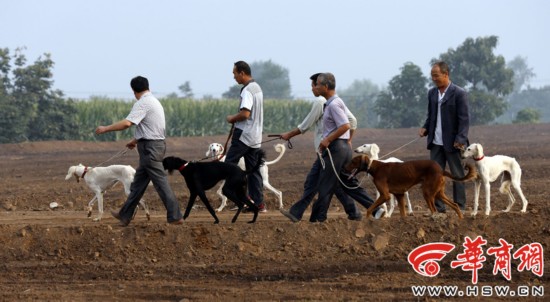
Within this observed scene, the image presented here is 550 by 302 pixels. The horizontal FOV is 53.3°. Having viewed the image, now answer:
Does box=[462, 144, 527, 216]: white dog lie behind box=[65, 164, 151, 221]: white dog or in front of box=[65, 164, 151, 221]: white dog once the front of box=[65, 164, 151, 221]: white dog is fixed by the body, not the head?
behind

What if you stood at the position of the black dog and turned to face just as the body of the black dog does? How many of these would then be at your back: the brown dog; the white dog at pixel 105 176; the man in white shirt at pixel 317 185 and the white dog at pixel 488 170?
3

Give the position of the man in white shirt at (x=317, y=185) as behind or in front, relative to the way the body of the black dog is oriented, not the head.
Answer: behind

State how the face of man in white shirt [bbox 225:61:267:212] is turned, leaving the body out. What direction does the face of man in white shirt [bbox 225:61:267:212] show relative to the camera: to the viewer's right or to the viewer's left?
to the viewer's left

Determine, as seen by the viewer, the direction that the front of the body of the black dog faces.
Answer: to the viewer's left

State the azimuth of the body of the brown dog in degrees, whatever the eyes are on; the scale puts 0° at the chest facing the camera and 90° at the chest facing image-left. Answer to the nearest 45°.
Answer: approximately 90°

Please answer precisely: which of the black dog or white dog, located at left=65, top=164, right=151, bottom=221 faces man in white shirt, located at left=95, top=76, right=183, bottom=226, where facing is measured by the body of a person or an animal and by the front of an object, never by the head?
the black dog

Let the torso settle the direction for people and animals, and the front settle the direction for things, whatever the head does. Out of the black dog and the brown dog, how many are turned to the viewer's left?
2

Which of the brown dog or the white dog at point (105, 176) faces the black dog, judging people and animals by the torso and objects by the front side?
the brown dog

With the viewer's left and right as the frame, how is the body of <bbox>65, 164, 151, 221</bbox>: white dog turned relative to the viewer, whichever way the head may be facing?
facing to the left of the viewer

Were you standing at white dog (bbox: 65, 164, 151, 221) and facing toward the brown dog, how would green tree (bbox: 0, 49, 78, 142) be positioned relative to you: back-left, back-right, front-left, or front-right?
back-left

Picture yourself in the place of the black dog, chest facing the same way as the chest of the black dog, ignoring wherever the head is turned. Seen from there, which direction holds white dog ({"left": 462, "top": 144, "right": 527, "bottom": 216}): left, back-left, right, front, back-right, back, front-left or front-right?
back

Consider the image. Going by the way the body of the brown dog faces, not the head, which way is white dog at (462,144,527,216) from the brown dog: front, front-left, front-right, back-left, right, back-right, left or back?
back-right

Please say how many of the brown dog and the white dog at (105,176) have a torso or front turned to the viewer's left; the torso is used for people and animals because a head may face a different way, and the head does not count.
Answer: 2
